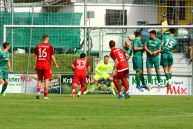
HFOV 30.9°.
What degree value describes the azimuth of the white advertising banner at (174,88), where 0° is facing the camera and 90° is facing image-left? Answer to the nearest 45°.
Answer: approximately 0°

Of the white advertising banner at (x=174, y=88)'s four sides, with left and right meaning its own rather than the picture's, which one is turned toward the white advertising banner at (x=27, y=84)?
right

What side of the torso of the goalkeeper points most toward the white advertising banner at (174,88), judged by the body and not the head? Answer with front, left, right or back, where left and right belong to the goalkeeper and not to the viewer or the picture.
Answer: left

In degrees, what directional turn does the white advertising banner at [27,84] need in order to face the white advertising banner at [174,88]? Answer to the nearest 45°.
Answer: approximately 90° to its left

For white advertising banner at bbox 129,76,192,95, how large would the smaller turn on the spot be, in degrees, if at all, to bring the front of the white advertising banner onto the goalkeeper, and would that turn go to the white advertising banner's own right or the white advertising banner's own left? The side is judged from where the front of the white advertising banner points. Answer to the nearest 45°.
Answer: approximately 90° to the white advertising banner's own right

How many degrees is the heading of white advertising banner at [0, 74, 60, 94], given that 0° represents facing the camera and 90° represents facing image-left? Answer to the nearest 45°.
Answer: approximately 0°
